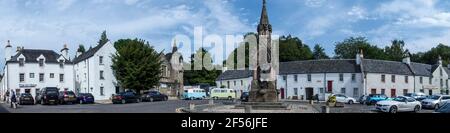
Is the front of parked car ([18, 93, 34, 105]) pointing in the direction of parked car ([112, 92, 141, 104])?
no

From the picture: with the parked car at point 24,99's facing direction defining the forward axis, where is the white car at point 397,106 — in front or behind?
behind

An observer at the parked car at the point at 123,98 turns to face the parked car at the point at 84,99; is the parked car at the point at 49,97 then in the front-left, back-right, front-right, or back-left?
front-left

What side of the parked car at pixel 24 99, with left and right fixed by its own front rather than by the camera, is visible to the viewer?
back

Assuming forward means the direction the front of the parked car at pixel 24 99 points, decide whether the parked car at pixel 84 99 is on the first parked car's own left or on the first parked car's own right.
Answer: on the first parked car's own right
